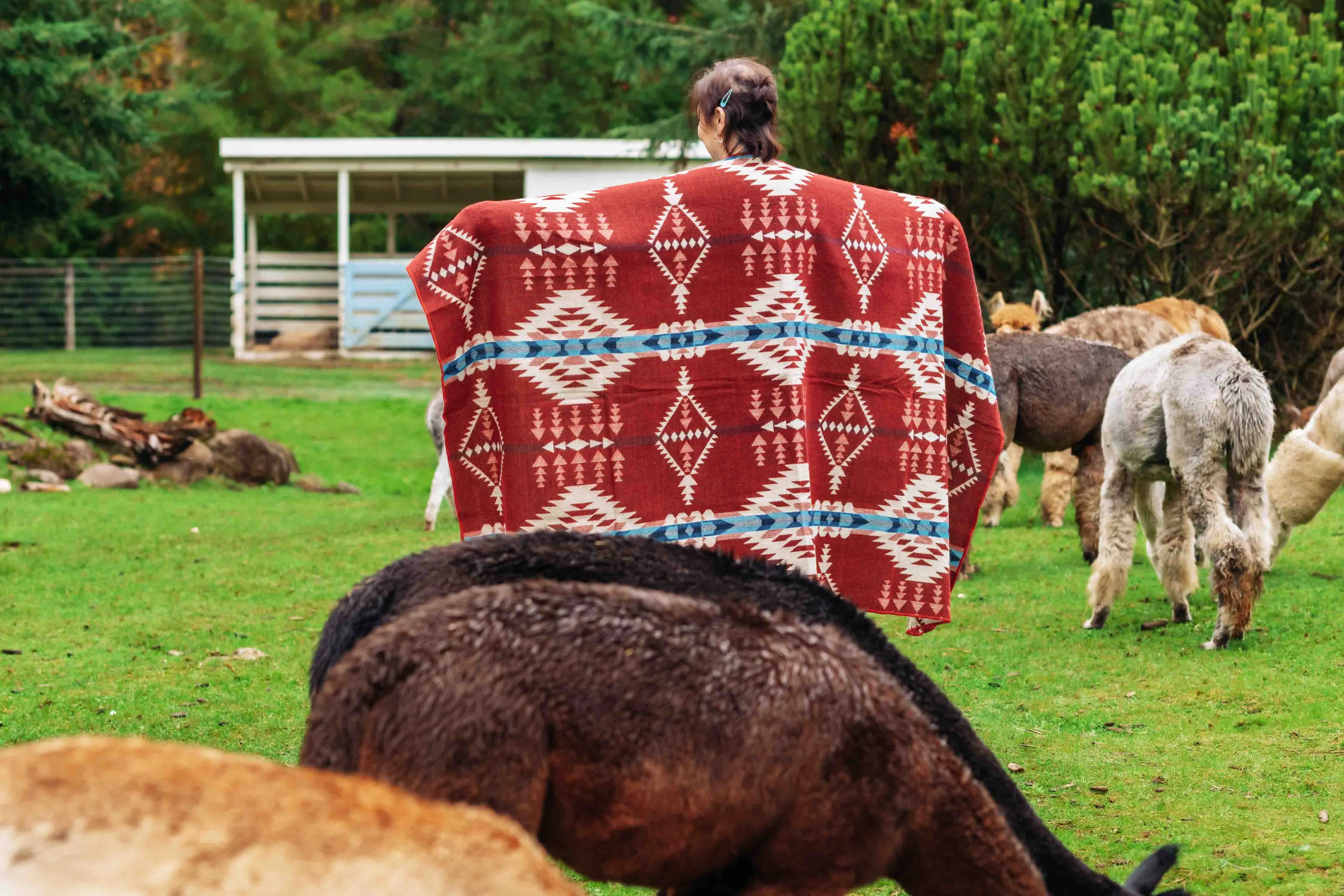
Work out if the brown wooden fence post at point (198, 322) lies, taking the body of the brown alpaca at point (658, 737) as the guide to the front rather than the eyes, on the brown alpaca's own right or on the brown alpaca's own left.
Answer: on the brown alpaca's own left

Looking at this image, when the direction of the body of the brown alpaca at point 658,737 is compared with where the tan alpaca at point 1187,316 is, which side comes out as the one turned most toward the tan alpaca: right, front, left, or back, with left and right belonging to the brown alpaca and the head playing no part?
left

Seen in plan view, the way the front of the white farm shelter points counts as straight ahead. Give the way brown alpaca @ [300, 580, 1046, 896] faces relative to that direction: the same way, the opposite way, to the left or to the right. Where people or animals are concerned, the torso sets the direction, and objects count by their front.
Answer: to the left

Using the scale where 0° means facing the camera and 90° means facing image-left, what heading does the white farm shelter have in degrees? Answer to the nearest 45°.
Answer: approximately 0°

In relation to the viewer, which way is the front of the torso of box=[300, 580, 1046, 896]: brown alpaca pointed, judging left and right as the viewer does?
facing to the right of the viewer

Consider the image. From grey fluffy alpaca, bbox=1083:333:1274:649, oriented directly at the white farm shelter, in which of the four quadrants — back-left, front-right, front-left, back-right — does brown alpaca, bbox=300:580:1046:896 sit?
back-left
